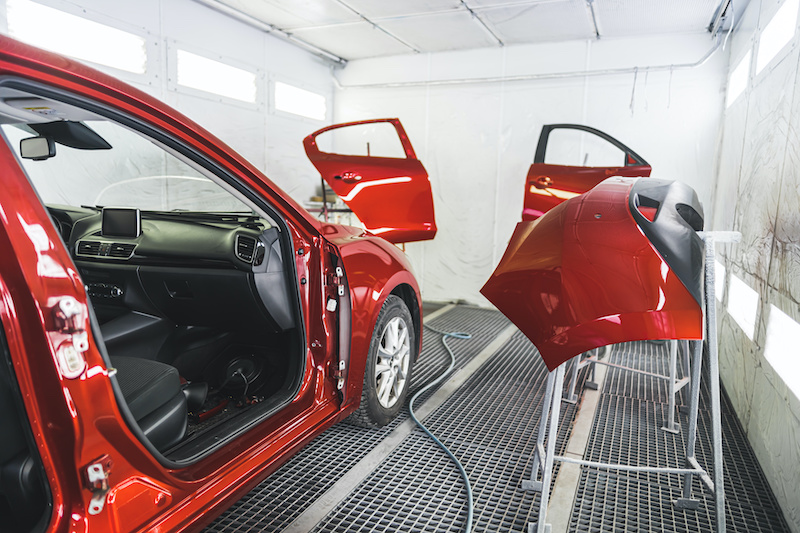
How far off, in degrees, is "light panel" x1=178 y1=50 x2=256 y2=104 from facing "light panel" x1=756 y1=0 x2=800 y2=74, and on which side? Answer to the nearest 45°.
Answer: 0° — it already faces it

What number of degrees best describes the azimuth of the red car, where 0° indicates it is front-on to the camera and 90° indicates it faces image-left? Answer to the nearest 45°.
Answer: approximately 225°

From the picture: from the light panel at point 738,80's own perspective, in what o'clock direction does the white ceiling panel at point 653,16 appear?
The white ceiling panel is roughly at 12 o'clock from the light panel.

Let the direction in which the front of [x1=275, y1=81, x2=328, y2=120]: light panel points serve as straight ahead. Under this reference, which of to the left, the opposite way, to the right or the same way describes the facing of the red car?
to the left

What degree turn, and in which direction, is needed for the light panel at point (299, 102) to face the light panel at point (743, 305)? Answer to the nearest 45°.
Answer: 0° — it already faces it

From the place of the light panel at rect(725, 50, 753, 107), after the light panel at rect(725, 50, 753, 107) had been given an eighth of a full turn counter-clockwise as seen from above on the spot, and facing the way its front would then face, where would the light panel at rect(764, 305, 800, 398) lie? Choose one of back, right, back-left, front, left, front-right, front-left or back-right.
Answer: front-left

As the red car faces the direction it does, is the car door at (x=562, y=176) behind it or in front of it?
in front

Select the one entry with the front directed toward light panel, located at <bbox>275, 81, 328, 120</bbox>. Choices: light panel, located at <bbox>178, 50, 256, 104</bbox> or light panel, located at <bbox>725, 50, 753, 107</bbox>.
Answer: light panel, located at <bbox>725, 50, 753, 107</bbox>

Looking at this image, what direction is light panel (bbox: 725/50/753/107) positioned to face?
to the viewer's left

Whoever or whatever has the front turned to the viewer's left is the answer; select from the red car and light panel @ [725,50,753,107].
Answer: the light panel

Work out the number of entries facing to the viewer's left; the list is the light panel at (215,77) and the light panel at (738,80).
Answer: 1

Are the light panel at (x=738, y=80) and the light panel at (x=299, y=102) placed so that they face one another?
yes
